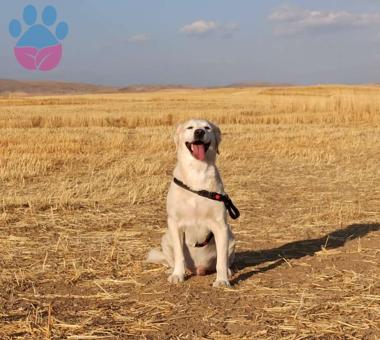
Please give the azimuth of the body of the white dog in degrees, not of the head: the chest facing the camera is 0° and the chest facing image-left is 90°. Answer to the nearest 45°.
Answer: approximately 0°
